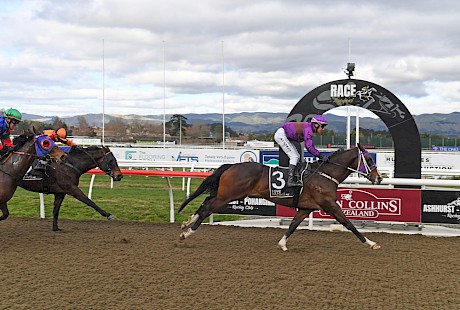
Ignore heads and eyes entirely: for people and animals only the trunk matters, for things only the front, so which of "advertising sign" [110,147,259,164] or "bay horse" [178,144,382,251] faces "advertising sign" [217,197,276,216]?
"advertising sign" [110,147,259,164]

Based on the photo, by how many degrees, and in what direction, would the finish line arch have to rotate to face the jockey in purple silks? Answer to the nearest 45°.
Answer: approximately 45° to its right

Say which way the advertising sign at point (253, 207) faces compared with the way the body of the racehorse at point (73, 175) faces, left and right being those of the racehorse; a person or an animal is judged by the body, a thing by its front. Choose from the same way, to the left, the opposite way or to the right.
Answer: to the right

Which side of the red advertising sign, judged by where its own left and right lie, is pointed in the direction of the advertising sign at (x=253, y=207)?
right

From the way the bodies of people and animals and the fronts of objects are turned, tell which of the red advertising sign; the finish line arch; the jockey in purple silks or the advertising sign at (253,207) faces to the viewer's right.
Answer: the jockey in purple silks

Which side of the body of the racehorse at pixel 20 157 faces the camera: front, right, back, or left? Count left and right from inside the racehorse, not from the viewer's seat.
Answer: right

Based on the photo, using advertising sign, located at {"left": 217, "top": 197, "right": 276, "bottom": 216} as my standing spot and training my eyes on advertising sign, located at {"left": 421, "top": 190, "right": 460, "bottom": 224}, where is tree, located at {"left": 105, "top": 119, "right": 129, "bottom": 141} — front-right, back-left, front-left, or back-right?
back-left

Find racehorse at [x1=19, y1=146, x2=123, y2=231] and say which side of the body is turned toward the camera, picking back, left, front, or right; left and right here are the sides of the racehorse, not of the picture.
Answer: right

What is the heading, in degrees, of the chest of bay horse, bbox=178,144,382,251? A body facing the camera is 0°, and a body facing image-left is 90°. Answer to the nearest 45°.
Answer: approximately 270°

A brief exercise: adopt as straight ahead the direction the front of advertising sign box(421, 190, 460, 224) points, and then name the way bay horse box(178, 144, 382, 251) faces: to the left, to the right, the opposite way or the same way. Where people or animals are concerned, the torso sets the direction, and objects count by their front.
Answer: to the left

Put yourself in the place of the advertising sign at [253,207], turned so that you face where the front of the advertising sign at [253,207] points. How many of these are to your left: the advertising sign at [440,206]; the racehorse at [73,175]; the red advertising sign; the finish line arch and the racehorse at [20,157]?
3

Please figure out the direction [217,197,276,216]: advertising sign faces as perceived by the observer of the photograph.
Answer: facing the viewer

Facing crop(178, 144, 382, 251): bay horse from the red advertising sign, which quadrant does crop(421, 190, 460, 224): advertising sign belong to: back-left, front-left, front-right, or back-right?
back-left

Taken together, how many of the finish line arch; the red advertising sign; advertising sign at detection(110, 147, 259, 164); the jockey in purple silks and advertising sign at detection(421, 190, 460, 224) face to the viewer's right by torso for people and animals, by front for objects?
1

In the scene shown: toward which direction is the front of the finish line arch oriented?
toward the camera
